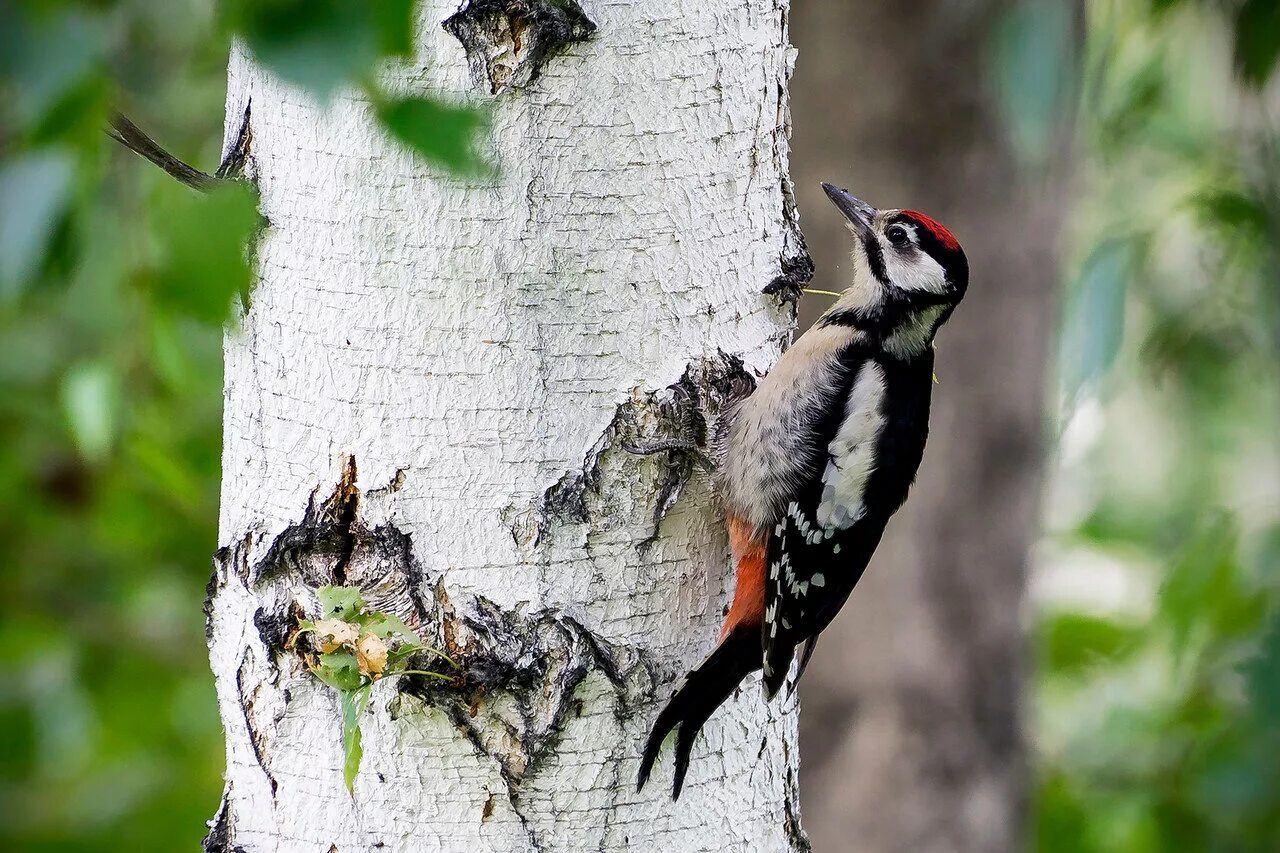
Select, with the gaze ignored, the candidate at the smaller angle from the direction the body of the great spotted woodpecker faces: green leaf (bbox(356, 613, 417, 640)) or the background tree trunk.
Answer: the green leaf

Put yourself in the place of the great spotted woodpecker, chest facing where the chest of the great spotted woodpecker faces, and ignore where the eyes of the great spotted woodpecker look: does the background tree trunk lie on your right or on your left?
on your right

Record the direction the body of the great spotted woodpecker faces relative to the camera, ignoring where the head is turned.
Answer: to the viewer's left

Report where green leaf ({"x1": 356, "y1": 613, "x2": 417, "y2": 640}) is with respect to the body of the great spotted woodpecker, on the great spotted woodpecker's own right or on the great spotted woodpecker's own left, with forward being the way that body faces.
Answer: on the great spotted woodpecker's own left
